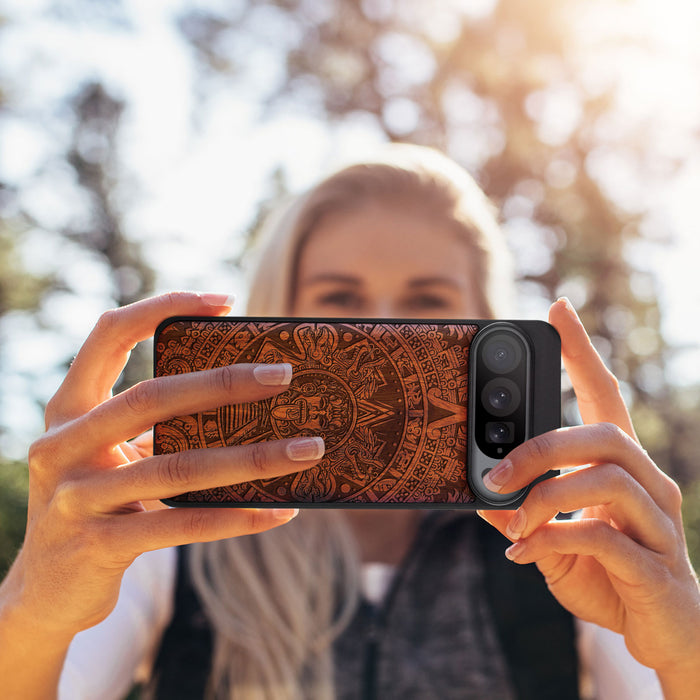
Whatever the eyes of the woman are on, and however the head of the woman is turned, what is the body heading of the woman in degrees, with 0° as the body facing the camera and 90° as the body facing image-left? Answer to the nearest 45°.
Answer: approximately 0°
